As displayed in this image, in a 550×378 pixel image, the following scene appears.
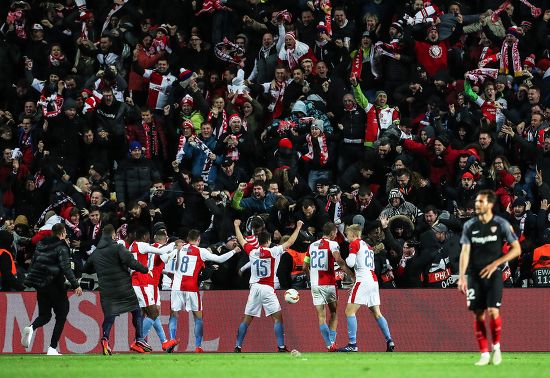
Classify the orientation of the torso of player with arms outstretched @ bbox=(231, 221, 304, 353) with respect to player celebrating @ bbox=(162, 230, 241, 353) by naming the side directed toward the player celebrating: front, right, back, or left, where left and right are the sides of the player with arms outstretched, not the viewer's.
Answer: left

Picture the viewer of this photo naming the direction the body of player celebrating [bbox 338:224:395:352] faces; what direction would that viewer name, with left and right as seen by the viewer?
facing away from the viewer and to the left of the viewer

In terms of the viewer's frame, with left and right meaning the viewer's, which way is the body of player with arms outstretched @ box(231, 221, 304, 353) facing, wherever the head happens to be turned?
facing away from the viewer

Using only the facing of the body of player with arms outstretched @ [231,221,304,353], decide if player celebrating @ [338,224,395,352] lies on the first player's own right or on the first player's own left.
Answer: on the first player's own right

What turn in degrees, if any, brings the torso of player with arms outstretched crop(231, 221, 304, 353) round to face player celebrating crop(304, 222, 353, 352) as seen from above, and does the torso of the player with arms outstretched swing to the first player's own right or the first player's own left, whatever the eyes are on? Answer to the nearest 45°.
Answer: approximately 90° to the first player's own right

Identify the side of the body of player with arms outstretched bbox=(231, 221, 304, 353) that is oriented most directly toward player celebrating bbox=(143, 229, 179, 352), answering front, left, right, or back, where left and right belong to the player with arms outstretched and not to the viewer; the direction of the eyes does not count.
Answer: left
